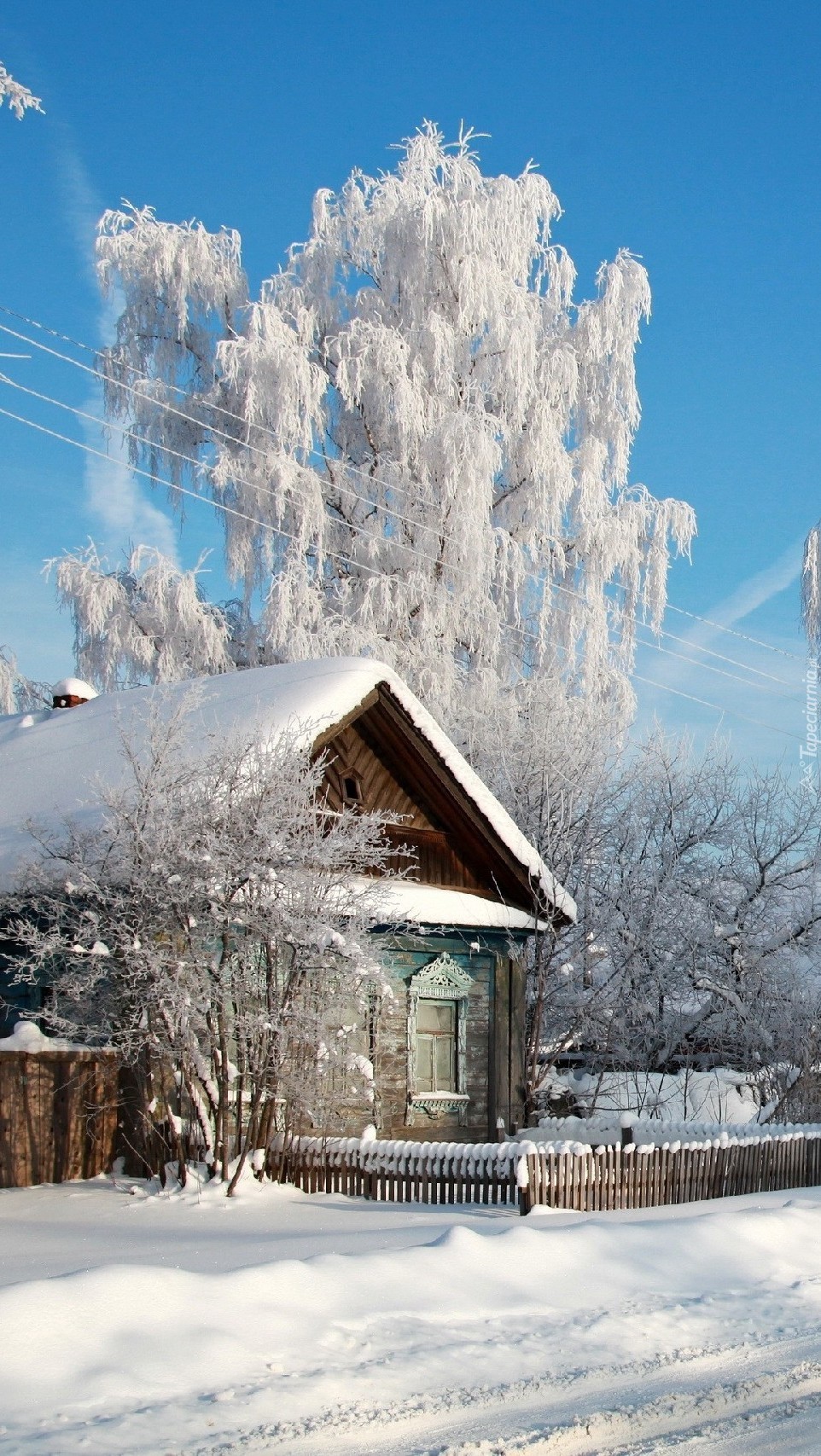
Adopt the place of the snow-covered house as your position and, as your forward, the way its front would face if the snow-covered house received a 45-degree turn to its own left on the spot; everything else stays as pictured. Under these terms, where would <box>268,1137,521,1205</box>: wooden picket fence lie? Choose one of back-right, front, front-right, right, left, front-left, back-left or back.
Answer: right

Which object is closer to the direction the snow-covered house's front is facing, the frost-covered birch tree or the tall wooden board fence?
the tall wooden board fence

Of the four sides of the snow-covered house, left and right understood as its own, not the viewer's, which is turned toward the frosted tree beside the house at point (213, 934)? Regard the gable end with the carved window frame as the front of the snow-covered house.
right

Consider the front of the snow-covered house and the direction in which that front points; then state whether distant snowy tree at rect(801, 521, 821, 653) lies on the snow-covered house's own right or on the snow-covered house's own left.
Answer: on the snow-covered house's own left

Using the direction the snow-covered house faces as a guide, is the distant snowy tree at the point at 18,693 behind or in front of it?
behind

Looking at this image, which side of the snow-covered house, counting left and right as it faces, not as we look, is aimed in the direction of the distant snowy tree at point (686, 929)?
left
